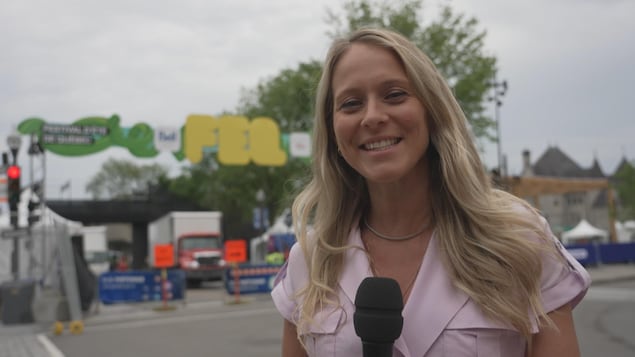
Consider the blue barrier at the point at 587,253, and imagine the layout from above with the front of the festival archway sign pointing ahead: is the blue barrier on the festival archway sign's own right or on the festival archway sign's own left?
on the festival archway sign's own left

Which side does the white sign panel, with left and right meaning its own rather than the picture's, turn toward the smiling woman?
front

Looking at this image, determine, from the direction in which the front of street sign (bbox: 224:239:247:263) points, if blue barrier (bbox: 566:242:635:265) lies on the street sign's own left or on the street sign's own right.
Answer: on the street sign's own left

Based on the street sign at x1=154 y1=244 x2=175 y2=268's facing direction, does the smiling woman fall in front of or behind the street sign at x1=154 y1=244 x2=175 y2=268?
in front

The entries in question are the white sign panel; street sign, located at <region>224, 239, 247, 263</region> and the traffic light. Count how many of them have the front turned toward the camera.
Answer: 3

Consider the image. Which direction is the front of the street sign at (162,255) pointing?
toward the camera

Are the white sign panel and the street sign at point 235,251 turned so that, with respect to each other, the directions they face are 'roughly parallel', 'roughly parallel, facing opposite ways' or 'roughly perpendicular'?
roughly parallel

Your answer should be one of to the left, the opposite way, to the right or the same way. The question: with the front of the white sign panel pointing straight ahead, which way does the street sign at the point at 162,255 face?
the same way

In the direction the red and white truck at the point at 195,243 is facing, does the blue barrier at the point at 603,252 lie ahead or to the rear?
ahead

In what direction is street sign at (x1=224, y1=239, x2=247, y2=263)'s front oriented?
toward the camera

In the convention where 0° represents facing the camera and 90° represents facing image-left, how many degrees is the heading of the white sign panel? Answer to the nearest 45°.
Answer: approximately 0°

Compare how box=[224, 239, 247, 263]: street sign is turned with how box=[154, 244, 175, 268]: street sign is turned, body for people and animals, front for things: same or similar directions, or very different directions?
same or similar directions

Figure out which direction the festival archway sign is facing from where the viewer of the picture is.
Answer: facing the viewer

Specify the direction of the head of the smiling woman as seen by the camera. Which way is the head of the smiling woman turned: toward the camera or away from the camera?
toward the camera

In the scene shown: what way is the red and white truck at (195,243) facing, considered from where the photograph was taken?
facing the viewer and to the right of the viewer
